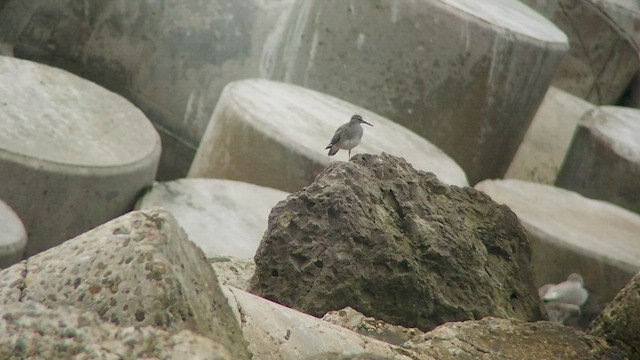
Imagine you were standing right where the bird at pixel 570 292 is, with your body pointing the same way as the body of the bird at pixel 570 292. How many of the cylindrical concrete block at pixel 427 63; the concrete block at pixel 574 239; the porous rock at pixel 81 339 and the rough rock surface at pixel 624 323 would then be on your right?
2

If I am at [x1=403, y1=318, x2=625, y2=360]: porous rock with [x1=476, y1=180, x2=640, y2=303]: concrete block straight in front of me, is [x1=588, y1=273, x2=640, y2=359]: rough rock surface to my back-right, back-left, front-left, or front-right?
front-right
